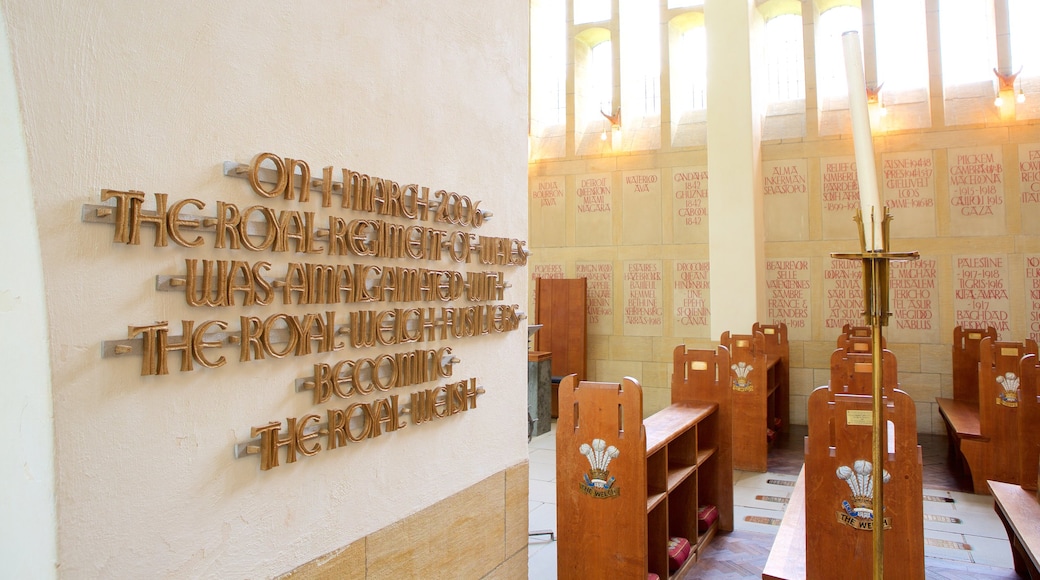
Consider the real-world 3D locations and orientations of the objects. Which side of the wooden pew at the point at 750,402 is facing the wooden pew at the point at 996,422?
back

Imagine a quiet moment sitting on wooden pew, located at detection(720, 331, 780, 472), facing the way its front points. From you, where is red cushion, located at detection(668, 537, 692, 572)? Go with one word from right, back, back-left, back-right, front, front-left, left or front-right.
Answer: left

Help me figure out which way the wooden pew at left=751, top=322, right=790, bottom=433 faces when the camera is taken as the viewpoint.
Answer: facing to the left of the viewer

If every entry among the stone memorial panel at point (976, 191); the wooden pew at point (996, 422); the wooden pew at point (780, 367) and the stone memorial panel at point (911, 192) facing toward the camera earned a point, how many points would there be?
2

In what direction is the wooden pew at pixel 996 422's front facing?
to the viewer's left

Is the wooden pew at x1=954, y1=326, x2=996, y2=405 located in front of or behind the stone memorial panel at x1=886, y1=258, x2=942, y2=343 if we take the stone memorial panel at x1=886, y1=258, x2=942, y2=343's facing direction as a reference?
in front

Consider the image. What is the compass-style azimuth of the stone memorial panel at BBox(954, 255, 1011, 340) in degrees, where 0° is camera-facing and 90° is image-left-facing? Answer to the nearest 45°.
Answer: approximately 0°

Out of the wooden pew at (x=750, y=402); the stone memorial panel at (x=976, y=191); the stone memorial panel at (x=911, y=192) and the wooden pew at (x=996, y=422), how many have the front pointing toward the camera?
2

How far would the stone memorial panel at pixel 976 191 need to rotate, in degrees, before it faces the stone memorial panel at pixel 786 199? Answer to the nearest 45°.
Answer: approximately 90° to its right

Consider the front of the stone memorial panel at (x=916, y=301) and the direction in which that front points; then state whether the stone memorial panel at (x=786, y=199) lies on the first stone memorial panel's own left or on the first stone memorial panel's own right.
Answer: on the first stone memorial panel's own right

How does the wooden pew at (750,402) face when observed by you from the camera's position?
facing to the left of the viewer
